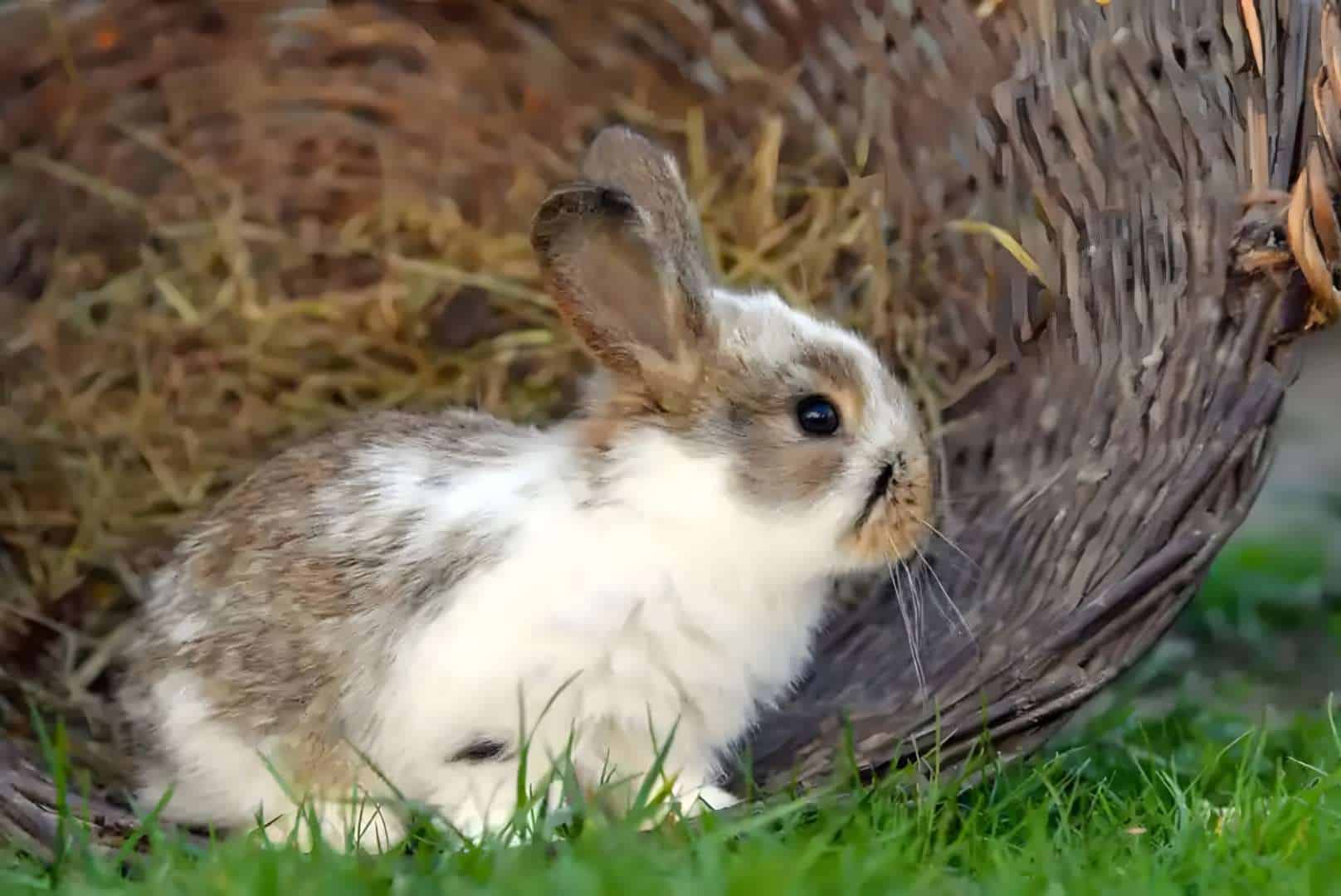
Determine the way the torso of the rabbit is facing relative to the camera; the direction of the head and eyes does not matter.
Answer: to the viewer's right
